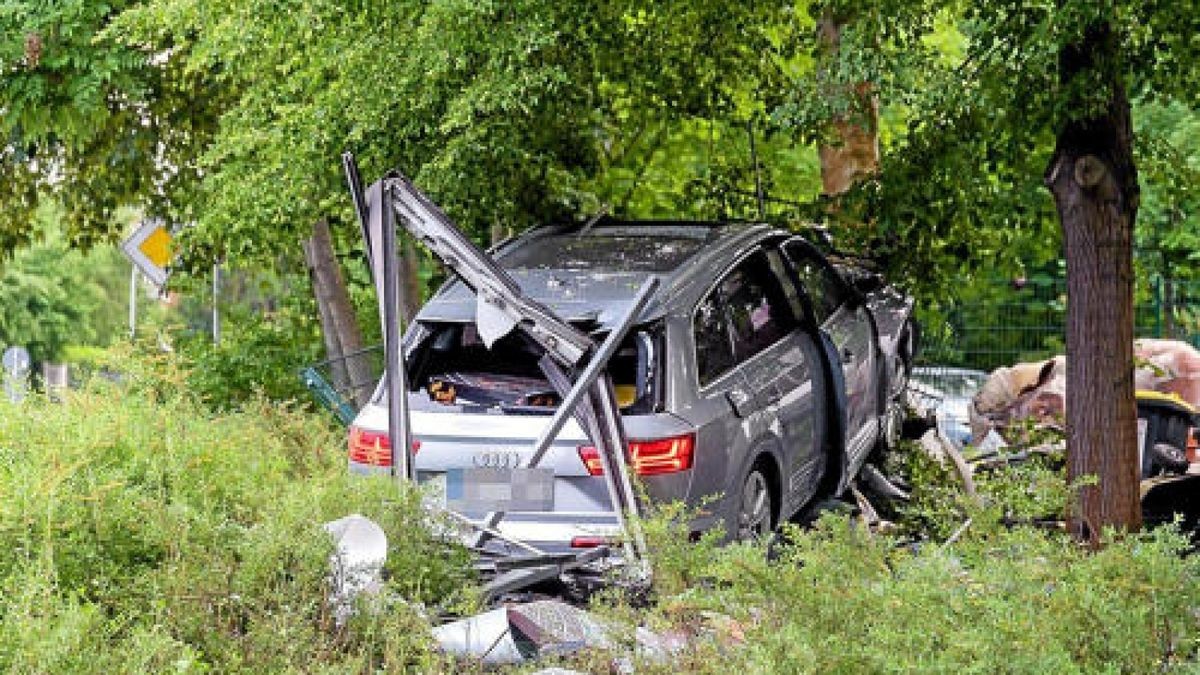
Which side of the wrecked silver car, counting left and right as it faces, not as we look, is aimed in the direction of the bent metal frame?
back

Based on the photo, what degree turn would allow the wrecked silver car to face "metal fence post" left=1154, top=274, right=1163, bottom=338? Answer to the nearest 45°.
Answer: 0° — it already faces it

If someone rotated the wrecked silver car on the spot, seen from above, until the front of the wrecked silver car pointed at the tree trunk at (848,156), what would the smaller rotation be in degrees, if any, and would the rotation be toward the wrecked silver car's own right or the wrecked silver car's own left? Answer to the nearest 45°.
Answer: approximately 45° to the wrecked silver car's own left

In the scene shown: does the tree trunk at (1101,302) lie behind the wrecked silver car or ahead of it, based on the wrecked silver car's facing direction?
ahead

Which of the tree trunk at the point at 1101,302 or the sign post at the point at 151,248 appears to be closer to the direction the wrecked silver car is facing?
the tree trunk

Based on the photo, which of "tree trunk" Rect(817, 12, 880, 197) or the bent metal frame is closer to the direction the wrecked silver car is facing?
the tree trunk

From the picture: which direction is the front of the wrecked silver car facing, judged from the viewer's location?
facing away from the viewer and to the right of the viewer

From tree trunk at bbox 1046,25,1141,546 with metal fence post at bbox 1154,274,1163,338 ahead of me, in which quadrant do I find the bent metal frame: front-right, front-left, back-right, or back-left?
back-left

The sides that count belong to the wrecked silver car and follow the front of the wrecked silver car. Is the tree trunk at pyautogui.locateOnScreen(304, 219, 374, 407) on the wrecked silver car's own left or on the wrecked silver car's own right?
on the wrecked silver car's own left

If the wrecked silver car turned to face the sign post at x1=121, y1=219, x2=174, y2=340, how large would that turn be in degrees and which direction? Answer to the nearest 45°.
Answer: approximately 90° to its left
